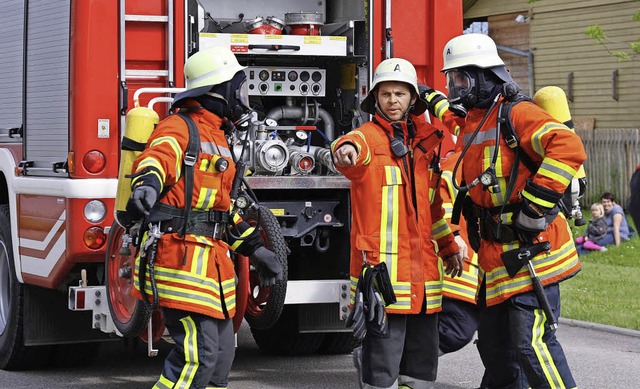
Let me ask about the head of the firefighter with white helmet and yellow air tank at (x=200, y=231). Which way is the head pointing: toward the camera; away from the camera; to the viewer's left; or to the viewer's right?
to the viewer's right

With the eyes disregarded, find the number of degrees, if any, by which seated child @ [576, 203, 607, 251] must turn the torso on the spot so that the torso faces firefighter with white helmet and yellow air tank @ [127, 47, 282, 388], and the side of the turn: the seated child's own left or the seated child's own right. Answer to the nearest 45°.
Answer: approximately 45° to the seated child's own left

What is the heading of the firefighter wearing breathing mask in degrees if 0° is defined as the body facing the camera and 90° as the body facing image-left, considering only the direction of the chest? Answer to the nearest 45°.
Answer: approximately 45°

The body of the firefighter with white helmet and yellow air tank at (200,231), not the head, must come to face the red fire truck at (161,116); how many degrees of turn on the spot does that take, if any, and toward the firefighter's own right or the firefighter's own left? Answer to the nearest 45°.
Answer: approximately 135° to the firefighter's own left

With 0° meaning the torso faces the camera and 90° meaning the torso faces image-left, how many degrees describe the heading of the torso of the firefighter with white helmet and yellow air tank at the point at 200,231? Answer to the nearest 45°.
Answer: approximately 315°

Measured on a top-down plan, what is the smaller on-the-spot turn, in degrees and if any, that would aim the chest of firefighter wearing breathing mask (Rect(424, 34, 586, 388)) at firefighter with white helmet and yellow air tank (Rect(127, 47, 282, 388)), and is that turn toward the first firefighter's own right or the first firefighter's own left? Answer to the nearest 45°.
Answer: approximately 45° to the first firefighter's own right

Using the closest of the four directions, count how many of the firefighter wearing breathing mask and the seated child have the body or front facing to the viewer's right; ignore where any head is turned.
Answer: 0

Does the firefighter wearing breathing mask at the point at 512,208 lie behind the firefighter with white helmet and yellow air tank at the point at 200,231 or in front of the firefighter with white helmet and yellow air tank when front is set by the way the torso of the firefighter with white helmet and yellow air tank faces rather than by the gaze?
in front

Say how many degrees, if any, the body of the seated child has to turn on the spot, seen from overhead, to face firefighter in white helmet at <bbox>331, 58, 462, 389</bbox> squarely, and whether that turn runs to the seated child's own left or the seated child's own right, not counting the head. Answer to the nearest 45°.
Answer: approximately 45° to the seated child's own left

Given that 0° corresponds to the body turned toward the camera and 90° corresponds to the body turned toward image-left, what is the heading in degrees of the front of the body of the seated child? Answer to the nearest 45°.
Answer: approximately 45°
